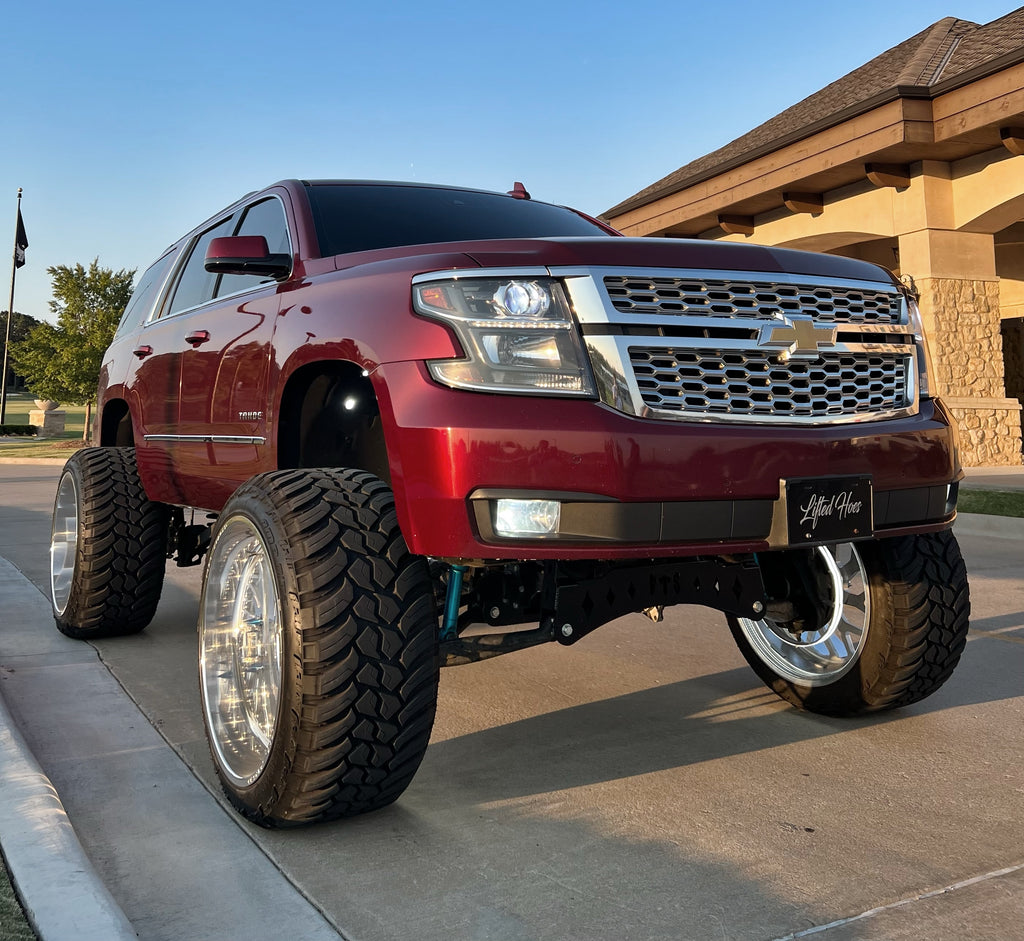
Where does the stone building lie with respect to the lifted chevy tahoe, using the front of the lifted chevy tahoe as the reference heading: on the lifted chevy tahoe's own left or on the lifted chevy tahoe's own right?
on the lifted chevy tahoe's own left

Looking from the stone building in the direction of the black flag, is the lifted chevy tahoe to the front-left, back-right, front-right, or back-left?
back-left

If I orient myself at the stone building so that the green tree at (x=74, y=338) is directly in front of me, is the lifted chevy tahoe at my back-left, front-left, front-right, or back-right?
back-left

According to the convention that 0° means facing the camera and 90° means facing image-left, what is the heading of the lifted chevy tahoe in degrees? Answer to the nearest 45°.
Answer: approximately 315°

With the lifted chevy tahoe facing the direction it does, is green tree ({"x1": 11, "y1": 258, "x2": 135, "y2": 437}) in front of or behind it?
behind
